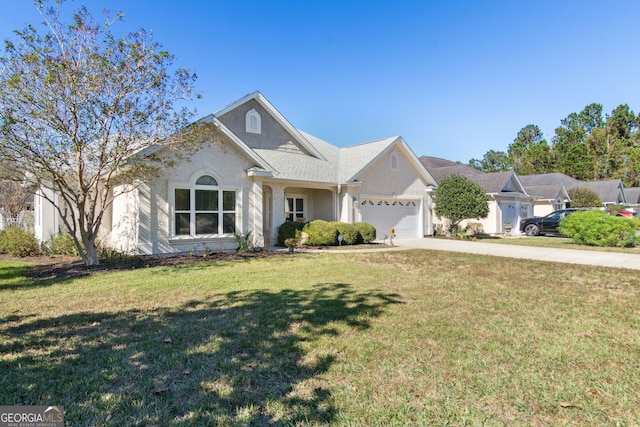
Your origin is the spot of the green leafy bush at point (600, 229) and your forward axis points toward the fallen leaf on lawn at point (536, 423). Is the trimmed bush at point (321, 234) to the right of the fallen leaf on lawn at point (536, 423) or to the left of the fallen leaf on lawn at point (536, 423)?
right

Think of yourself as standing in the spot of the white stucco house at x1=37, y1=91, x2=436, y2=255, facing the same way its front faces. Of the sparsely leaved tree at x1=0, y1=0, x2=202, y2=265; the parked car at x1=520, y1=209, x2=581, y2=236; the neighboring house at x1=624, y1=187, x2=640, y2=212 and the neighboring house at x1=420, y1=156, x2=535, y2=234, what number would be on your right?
1

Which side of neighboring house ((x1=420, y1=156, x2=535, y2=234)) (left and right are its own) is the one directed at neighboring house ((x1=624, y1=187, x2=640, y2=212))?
left

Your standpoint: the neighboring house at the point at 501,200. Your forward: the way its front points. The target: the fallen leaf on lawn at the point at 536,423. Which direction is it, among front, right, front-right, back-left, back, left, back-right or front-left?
front-right

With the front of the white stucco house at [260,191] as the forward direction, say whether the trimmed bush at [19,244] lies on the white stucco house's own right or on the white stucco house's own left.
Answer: on the white stucco house's own right

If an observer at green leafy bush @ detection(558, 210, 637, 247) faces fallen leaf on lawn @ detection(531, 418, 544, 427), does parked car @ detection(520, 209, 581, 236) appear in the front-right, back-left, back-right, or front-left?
back-right

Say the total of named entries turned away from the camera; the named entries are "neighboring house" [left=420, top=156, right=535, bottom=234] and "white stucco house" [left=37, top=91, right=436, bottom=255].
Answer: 0

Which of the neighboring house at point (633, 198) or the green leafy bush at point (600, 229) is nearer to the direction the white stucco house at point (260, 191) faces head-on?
the green leafy bush

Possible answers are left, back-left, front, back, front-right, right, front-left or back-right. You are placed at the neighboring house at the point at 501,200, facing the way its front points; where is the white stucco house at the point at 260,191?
right

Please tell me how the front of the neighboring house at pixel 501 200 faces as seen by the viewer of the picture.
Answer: facing the viewer and to the right of the viewer

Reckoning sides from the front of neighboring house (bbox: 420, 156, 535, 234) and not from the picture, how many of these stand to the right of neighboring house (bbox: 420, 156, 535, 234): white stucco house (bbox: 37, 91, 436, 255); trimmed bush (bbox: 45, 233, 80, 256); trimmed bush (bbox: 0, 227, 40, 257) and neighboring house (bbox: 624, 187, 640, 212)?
3

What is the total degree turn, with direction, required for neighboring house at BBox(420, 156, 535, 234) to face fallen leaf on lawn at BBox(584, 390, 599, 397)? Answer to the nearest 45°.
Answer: approximately 45° to its right

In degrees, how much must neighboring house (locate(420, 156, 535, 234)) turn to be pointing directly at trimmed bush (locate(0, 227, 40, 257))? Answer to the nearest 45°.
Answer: approximately 90° to its right

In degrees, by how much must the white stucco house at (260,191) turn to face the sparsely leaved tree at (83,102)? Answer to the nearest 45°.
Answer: approximately 90° to its right

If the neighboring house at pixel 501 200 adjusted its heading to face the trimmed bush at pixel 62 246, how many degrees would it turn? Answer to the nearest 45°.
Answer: approximately 90° to its right
